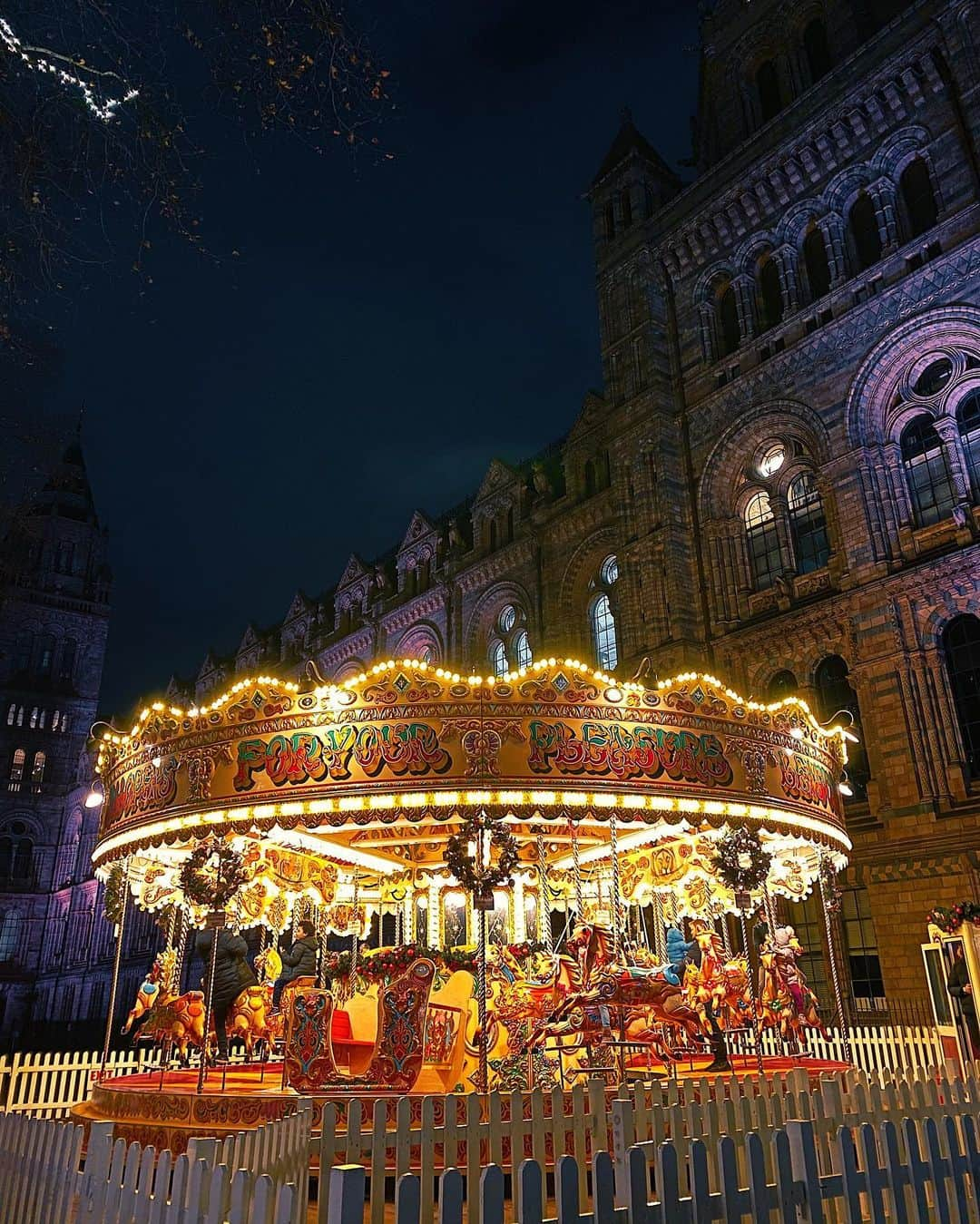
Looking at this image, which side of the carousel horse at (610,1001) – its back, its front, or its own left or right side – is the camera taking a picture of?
left

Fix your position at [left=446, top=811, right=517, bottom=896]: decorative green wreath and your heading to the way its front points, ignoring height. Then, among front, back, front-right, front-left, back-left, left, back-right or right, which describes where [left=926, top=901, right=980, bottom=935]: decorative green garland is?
back-left

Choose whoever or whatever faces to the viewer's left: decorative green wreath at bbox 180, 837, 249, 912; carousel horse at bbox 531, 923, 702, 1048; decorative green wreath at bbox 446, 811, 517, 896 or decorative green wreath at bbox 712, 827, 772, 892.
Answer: the carousel horse

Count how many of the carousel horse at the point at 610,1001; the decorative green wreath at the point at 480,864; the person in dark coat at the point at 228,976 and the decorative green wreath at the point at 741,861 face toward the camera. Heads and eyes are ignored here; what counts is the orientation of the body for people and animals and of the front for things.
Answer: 2

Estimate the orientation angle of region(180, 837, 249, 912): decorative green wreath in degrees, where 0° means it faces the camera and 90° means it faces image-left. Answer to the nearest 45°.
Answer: approximately 0°

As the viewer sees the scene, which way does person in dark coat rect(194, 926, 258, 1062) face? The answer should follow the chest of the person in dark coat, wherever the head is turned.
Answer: away from the camera

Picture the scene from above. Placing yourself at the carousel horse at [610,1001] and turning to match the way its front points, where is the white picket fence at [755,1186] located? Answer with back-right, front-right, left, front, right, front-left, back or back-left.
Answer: left

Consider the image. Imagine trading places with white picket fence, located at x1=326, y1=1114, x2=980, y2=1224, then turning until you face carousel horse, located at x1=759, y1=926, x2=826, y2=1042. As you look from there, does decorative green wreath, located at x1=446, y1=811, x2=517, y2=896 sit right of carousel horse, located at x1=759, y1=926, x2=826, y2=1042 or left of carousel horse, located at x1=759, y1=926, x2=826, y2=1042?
left

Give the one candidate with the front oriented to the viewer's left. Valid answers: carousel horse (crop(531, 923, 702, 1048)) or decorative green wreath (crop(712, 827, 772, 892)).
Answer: the carousel horse
